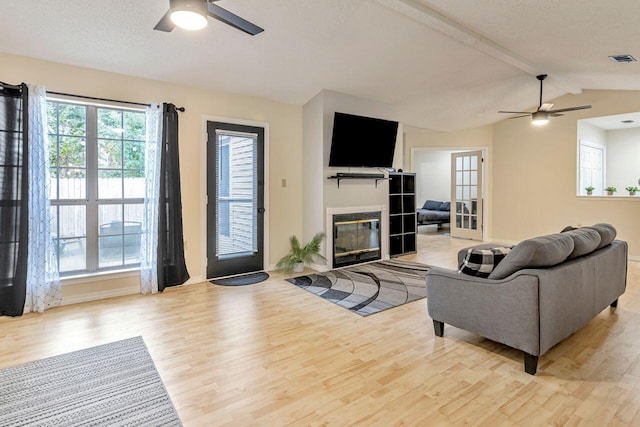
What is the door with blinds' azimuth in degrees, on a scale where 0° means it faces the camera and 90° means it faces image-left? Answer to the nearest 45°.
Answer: approximately 315°

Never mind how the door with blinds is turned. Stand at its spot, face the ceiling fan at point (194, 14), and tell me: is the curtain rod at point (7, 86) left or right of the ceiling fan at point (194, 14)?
right

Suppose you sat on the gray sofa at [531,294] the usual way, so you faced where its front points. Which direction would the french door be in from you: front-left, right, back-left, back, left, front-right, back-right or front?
front-right

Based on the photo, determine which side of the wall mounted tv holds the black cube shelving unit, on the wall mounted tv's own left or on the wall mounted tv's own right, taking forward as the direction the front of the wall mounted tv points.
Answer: on the wall mounted tv's own left

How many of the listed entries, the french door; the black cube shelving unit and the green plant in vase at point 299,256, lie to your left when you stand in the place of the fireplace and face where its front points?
2

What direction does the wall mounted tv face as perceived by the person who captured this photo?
facing the viewer and to the right of the viewer

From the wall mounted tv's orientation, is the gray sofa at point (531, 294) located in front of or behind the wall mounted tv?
in front

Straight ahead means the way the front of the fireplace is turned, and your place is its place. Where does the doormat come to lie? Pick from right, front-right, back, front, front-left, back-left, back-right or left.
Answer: right

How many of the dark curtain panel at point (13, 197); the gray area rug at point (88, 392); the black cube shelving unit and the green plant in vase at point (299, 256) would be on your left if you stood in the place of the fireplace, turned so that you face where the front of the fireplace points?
1

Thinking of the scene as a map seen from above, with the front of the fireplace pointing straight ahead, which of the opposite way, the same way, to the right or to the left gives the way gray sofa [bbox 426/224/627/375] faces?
the opposite way

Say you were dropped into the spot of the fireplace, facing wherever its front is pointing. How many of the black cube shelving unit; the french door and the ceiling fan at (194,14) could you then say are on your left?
2
